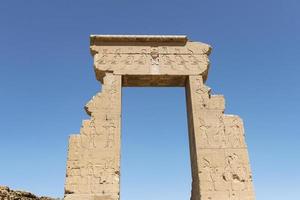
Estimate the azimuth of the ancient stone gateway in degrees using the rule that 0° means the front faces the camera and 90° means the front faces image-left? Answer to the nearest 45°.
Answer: approximately 0°
